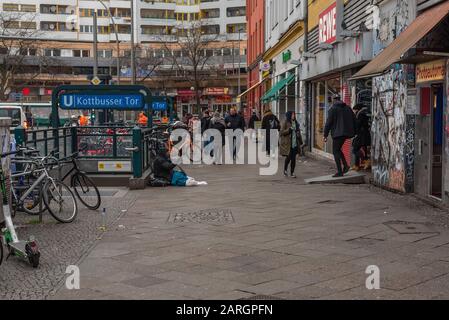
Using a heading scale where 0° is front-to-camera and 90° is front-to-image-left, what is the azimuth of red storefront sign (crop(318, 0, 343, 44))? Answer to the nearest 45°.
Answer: approximately 45°

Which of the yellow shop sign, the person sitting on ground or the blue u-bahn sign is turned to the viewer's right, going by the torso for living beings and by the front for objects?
the person sitting on ground

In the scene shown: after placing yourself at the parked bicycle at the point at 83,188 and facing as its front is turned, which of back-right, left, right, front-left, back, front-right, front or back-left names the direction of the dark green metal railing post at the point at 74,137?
back-left

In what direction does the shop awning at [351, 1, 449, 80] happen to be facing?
to the viewer's left

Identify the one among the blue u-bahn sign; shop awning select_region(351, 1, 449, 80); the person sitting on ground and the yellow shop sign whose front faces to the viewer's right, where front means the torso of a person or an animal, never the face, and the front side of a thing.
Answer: the person sitting on ground

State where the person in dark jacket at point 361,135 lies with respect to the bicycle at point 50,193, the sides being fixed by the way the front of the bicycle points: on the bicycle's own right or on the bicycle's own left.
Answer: on the bicycle's own left

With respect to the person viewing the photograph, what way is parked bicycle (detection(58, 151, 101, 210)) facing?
facing the viewer and to the right of the viewer

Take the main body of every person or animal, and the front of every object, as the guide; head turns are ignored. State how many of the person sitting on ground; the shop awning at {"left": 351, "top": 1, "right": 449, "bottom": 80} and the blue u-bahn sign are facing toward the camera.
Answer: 1

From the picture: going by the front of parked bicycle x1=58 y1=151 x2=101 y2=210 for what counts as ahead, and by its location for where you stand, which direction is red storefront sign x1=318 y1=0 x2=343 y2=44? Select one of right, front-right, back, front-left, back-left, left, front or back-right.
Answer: left

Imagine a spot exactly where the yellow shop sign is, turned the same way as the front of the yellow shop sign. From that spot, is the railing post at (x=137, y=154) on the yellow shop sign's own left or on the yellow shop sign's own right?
on the yellow shop sign's own right

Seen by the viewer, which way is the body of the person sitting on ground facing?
to the viewer's right

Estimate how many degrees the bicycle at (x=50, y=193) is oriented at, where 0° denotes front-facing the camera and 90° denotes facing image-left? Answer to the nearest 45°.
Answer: approximately 315°

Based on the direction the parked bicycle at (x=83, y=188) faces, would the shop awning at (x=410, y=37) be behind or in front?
in front

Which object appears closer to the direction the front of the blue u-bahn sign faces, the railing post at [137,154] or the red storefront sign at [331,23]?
the railing post

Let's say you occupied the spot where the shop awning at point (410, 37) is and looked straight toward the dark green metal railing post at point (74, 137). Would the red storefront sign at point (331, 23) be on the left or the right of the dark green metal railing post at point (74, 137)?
right
